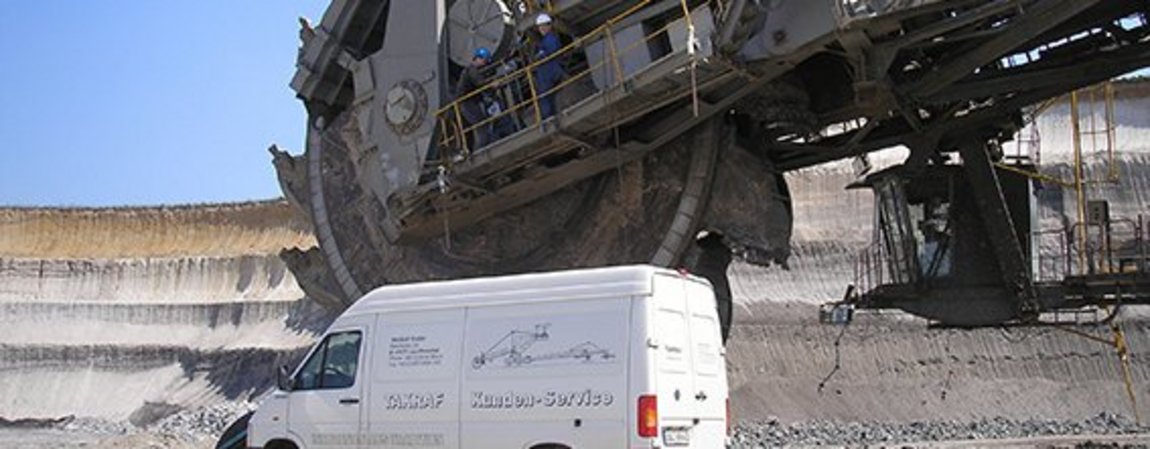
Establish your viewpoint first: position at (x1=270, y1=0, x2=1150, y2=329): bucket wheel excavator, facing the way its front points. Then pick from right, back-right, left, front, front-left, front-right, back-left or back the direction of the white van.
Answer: left

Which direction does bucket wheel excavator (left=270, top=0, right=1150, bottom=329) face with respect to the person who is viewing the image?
facing to the left of the viewer

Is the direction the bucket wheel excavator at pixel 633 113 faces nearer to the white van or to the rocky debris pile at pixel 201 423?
the rocky debris pile

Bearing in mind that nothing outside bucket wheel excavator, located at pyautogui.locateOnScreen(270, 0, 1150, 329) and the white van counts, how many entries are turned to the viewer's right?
0
